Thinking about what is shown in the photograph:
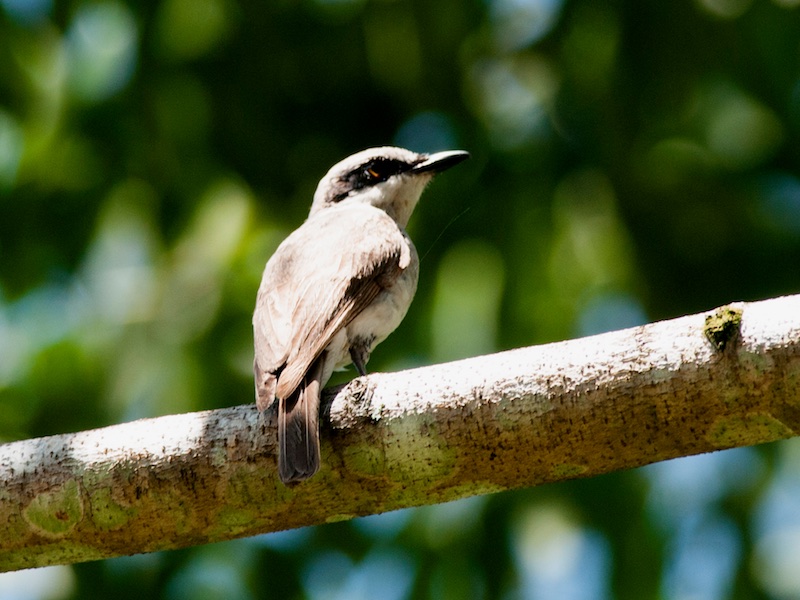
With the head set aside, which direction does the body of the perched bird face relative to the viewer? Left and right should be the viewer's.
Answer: facing away from the viewer and to the right of the viewer
